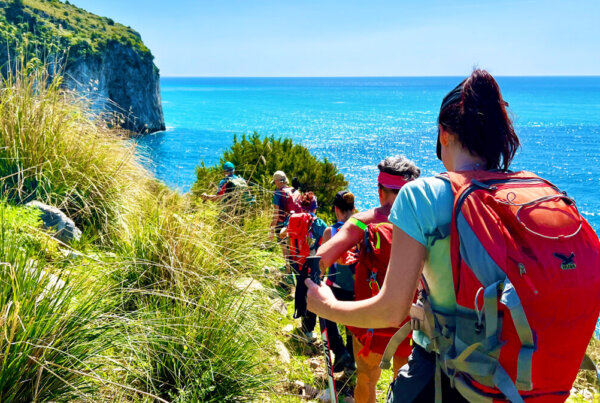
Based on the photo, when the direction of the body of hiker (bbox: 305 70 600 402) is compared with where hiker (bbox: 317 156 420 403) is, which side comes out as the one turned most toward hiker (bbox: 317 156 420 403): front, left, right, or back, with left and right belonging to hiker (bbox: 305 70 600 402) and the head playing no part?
front

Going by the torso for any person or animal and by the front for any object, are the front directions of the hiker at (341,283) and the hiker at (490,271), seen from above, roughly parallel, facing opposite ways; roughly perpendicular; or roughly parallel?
roughly parallel

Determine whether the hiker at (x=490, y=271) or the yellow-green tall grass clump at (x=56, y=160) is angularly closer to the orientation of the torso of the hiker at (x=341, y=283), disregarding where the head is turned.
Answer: the yellow-green tall grass clump

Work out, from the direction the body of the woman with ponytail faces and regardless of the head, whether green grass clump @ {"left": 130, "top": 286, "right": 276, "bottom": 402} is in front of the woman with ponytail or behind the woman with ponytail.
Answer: in front

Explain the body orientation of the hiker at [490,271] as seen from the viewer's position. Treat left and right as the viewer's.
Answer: facing away from the viewer and to the left of the viewer

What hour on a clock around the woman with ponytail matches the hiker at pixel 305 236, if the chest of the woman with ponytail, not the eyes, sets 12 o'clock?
The hiker is roughly at 1 o'clock from the woman with ponytail.

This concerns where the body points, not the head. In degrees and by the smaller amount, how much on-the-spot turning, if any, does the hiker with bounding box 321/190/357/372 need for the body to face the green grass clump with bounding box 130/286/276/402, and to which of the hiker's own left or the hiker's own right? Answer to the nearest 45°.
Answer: approximately 90° to the hiker's own left

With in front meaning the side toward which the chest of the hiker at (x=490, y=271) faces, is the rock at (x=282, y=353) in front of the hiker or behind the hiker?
in front

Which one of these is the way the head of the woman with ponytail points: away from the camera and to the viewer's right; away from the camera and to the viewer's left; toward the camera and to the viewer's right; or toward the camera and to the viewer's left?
away from the camera and to the viewer's left

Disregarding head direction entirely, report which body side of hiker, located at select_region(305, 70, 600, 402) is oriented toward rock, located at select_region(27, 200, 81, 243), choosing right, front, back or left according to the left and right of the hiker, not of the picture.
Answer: front

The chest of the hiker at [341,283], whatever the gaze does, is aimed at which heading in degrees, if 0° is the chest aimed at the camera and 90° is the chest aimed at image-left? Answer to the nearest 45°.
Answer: approximately 135°

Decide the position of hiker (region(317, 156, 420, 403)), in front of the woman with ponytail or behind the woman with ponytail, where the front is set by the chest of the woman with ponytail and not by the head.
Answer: in front

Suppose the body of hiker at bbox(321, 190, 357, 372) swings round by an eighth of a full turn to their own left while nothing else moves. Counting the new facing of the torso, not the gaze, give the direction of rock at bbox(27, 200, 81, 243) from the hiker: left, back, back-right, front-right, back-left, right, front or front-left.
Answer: front

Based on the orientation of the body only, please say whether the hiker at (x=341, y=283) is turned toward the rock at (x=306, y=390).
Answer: no

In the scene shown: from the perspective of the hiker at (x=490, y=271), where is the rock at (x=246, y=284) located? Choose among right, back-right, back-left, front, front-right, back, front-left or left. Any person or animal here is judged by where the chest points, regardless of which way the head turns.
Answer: front
